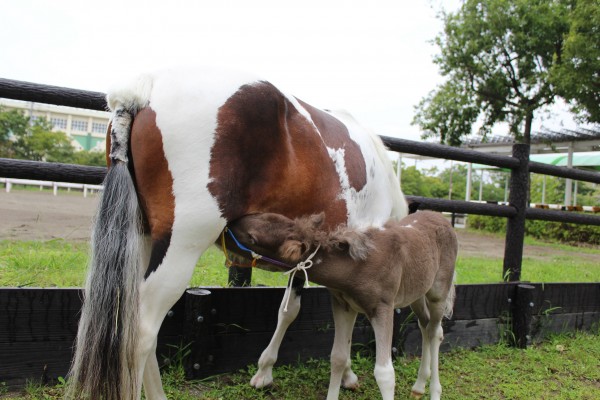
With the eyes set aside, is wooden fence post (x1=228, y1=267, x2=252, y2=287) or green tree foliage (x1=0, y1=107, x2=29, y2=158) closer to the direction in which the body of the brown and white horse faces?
the wooden fence post

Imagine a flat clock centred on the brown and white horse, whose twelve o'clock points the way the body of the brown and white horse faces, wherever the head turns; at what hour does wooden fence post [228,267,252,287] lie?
The wooden fence post is roughly at 11 o'clock from the brown and white horse.

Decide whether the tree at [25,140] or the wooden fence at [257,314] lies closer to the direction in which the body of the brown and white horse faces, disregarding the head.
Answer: the wooden fence

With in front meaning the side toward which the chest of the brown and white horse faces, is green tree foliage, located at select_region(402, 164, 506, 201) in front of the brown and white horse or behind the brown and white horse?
in front

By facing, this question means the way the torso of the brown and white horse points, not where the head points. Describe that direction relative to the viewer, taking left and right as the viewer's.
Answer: facing away from the viewer and to the right of the viewer

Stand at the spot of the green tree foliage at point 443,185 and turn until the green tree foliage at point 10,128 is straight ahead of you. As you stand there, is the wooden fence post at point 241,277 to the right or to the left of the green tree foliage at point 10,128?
left

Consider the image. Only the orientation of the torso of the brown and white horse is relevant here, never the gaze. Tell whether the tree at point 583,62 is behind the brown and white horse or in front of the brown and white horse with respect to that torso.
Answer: in front
